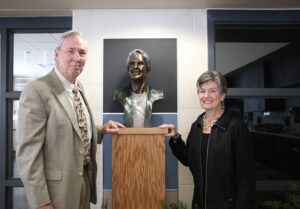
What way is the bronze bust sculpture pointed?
toward the camera

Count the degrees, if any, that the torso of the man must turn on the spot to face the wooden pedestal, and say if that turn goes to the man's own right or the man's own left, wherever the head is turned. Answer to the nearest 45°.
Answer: approximately 90° to the man's own left

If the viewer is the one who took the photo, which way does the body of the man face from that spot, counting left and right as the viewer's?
facing the viewer and to the right of the viewer

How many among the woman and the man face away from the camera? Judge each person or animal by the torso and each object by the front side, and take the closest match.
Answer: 0

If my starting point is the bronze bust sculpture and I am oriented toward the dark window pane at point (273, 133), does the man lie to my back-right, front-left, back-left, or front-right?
back-right

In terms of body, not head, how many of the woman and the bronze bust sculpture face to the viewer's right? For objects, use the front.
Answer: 0

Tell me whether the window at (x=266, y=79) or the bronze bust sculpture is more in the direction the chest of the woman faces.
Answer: the bronze bust sculpture

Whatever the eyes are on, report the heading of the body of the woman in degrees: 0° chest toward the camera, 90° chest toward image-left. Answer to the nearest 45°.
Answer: approximately 45°

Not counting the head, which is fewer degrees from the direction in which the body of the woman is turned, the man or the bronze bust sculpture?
the man

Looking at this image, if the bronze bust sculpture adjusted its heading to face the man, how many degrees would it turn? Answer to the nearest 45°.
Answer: approximately 45° to its right
